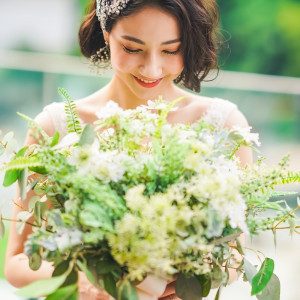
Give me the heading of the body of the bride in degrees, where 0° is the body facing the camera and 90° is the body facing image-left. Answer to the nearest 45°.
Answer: approximately 0°
